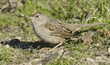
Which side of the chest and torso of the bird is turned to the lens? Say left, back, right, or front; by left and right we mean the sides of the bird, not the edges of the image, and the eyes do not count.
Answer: left
